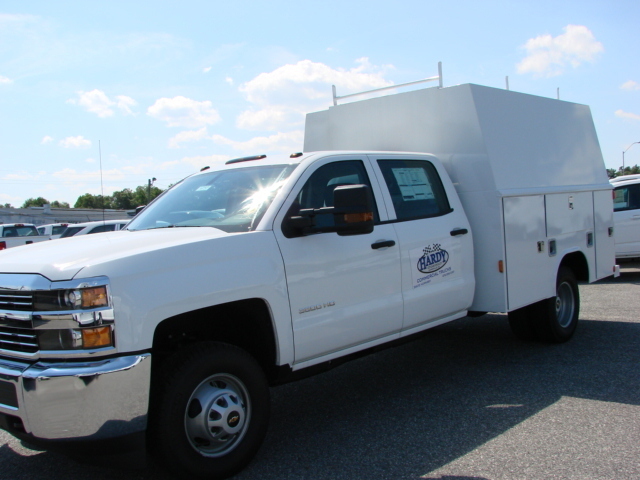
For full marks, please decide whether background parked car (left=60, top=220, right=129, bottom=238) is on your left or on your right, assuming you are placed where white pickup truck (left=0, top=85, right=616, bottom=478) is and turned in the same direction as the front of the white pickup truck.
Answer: on your right

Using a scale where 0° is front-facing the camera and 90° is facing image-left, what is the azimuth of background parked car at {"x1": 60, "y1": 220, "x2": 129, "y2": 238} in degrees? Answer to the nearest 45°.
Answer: approximately 45°

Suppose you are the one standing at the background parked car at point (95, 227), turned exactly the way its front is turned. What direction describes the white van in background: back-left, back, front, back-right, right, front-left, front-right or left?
left

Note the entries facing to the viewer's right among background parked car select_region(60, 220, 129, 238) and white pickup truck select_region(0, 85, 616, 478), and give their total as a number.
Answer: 0

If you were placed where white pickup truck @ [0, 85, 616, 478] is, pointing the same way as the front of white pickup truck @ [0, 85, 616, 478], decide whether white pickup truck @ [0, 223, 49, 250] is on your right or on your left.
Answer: on your right

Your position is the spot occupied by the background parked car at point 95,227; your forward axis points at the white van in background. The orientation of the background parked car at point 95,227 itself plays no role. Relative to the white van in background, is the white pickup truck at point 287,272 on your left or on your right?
right

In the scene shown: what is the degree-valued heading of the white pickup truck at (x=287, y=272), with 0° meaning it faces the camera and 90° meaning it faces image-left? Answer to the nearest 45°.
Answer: approximately 45°

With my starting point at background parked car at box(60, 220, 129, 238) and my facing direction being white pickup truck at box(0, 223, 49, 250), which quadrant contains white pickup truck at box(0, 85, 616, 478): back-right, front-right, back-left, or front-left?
back-left

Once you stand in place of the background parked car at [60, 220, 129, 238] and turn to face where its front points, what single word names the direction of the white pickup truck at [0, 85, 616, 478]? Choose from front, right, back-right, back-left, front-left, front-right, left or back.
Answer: front-left
